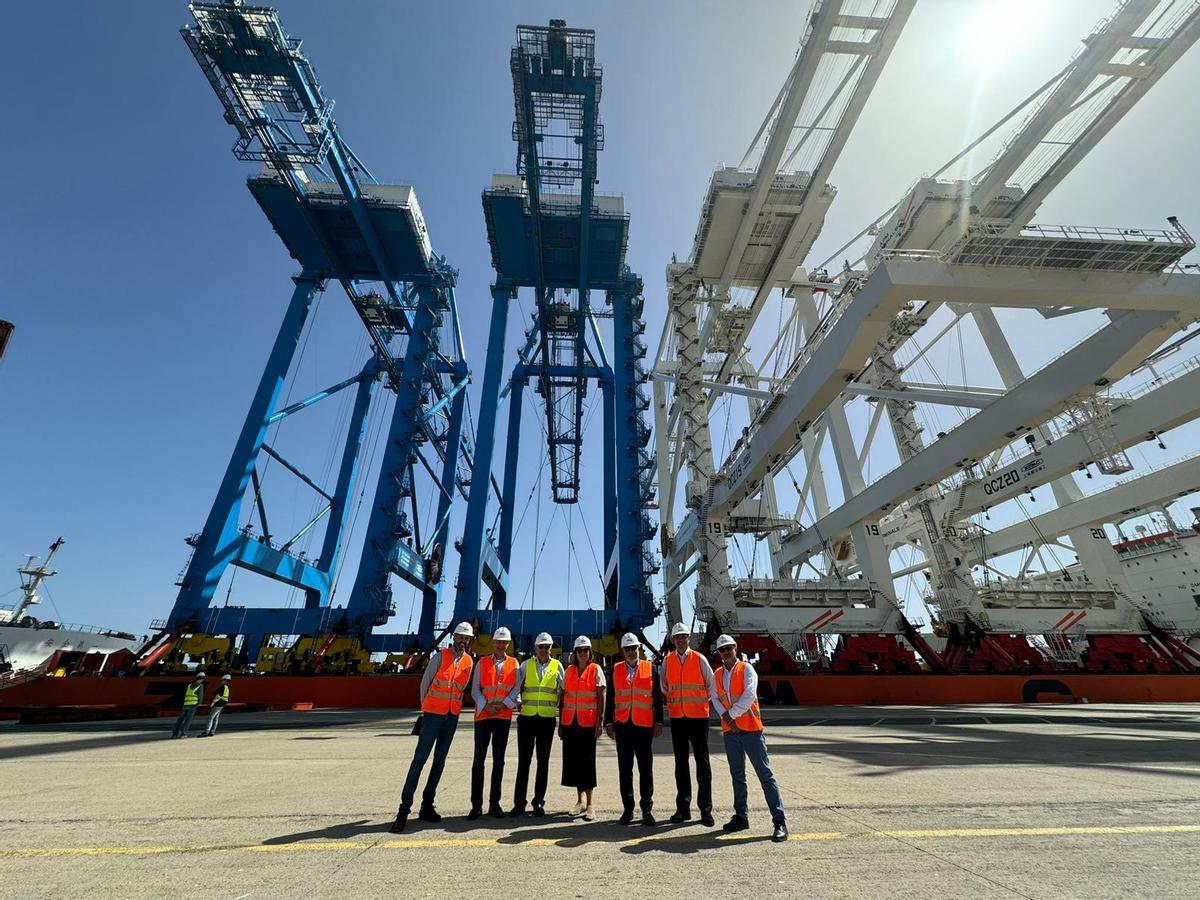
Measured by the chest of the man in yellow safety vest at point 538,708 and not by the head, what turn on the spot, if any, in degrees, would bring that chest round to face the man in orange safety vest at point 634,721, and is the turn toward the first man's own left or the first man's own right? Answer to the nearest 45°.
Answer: approximately 90° to the first man's own left

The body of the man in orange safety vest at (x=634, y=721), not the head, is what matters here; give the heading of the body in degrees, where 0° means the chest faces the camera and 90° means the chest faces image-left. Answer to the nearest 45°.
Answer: approximately 0°

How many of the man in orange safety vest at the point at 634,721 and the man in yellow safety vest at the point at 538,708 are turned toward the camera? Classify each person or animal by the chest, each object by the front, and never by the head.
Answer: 2

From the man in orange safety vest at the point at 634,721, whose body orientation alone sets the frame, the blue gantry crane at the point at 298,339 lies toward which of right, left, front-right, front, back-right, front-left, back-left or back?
back-right

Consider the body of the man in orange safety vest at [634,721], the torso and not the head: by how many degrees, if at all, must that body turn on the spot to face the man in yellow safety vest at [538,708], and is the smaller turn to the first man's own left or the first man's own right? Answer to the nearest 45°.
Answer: approximately 90° to the first man's own right

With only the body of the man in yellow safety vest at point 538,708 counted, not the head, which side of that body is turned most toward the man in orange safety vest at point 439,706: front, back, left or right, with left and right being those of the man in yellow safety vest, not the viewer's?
right
